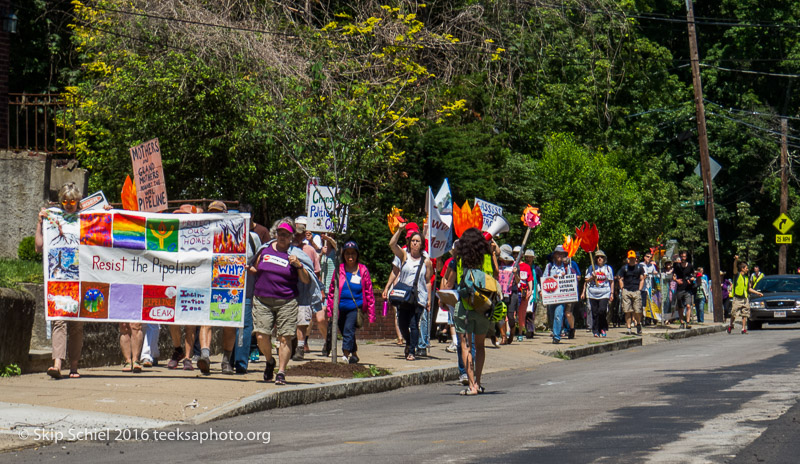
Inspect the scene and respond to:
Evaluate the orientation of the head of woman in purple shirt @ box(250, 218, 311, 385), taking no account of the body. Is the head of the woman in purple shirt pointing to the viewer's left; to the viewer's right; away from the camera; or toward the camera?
toward the camera

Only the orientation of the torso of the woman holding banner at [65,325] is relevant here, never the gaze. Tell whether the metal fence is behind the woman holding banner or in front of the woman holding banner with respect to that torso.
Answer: behind

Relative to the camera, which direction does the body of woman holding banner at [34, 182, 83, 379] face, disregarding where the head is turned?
toward the camera

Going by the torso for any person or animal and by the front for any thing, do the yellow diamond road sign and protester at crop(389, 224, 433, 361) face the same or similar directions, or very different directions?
same or similar directions

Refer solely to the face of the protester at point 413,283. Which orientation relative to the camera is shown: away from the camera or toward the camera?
toward the camera

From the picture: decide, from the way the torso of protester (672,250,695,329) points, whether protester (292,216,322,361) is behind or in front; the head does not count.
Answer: in front

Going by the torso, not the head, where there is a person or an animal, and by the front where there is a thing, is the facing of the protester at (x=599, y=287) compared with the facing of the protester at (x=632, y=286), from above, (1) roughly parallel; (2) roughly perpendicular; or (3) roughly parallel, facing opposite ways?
roughly parallel

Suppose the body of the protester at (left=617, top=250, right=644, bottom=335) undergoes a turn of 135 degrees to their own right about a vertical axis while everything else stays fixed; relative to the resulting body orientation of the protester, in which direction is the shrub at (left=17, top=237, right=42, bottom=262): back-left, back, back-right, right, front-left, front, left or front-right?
left

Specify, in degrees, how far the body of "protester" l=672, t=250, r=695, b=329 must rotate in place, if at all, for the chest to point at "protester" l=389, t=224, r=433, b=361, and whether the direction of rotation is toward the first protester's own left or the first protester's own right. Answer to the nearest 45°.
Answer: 0° — they already face them

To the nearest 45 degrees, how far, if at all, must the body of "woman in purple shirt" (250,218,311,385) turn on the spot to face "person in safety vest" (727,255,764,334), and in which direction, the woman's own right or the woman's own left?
approximately 135° to the woman's own left

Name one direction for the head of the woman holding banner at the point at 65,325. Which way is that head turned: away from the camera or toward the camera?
toward the camera

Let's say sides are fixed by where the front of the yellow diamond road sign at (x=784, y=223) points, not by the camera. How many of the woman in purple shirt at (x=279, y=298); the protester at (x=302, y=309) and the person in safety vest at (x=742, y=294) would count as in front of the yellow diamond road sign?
3

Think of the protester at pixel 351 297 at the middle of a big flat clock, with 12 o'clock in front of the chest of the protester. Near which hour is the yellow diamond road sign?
The yellow diamond road sign is roughly at 7 o'clock from the protester.

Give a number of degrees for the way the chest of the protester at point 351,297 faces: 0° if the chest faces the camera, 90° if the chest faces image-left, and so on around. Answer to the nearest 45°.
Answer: approximately 0°

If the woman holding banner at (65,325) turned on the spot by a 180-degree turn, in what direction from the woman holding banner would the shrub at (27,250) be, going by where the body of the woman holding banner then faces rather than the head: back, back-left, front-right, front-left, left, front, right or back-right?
front

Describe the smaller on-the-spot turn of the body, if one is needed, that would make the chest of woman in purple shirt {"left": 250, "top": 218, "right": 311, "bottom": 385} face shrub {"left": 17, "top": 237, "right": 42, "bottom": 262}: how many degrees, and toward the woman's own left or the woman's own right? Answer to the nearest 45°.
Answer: approximately 135° to the woman's own right
